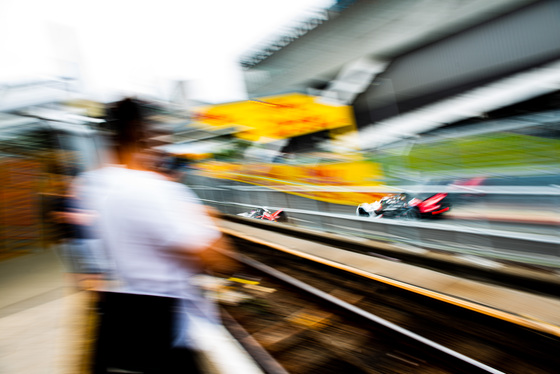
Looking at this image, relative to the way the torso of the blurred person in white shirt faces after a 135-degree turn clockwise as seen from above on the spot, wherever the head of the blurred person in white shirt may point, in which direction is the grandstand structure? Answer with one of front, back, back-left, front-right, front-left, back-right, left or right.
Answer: back-left

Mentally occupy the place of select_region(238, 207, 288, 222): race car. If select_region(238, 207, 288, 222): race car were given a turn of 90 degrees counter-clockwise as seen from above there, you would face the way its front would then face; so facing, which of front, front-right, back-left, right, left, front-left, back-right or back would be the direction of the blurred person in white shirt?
front

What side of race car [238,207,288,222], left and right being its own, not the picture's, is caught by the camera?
left

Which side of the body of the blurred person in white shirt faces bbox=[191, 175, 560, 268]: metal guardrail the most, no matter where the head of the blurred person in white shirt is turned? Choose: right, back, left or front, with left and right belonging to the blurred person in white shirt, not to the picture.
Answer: front

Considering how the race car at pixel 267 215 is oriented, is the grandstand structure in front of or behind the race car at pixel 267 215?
behind

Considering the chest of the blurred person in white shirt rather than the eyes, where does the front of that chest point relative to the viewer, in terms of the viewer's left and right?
facing away from the viewer and to the right of the viewer
